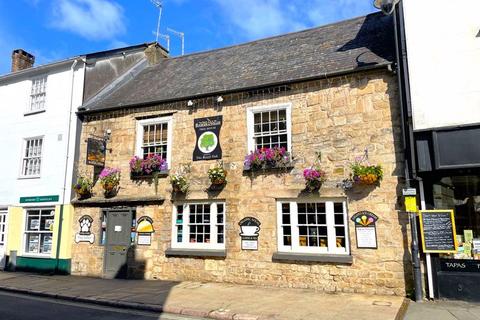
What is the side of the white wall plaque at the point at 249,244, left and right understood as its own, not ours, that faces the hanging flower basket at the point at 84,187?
right

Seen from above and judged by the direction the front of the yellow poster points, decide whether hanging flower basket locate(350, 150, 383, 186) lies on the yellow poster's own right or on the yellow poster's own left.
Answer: on the yellow poster's own right

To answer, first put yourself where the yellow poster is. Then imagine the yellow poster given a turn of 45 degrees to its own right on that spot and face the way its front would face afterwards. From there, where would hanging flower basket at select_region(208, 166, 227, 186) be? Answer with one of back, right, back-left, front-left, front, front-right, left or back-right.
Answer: front-right

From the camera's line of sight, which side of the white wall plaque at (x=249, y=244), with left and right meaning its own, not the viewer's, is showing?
front

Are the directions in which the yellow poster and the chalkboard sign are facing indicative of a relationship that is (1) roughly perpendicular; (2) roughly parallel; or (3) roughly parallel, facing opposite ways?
roughly parallel

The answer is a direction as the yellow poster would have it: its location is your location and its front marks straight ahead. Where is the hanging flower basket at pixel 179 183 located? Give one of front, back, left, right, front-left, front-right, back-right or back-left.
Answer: right

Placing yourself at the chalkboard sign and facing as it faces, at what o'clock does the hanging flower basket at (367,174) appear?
The hanging flower basket is roughly at 3 o'clock from the chalkboard sign.

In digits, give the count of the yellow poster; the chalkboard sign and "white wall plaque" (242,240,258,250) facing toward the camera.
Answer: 3

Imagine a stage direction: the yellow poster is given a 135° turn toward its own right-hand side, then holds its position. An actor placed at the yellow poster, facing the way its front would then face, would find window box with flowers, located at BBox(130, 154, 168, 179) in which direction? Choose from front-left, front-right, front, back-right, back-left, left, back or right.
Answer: front-left

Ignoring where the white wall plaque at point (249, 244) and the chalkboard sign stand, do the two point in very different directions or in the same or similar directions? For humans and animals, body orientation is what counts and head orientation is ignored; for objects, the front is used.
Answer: same or similar directions

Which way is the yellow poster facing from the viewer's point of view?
toward the camera

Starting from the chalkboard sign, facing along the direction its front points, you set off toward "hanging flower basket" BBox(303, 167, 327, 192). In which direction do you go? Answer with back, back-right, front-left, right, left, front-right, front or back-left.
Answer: right

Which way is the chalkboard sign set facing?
toward the camera

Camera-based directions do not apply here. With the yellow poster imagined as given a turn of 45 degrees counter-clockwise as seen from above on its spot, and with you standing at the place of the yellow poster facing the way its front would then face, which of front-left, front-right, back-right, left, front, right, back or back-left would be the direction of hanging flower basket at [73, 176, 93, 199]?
back-right

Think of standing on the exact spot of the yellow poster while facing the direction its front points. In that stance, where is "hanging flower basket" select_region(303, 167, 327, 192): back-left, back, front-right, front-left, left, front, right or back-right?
right

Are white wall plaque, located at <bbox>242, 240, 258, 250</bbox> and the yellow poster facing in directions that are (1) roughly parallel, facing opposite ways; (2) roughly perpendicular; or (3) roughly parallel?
roughly parallel

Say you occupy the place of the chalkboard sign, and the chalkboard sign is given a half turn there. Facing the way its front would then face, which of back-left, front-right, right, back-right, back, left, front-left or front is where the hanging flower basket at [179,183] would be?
left

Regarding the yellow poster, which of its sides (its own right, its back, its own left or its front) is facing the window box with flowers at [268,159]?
right
